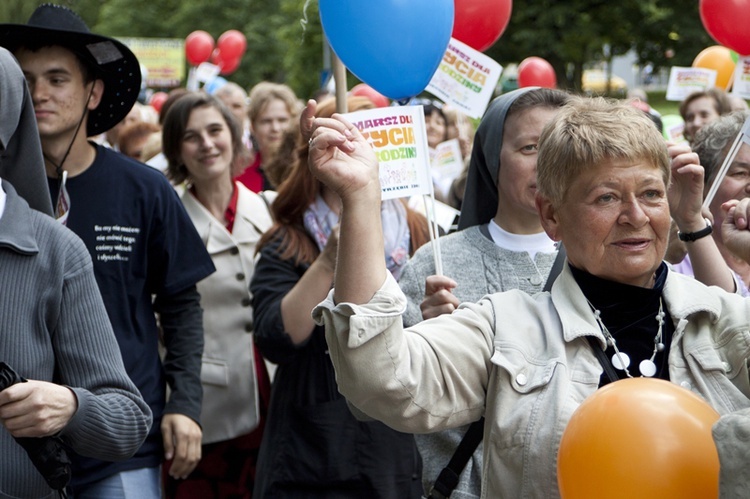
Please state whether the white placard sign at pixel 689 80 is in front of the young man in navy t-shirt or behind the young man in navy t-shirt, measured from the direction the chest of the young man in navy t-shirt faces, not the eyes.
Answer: behind

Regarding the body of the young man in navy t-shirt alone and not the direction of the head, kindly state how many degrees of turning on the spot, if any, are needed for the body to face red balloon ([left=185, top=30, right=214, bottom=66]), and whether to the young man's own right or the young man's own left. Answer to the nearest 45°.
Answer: approximately 135° to the young man's own right

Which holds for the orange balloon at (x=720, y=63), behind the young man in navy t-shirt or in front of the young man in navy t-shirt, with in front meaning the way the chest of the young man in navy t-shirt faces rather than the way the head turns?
behind

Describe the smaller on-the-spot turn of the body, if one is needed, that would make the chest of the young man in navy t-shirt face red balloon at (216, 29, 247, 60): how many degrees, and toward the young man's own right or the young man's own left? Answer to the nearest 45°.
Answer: approximately 135° to the young man's own right

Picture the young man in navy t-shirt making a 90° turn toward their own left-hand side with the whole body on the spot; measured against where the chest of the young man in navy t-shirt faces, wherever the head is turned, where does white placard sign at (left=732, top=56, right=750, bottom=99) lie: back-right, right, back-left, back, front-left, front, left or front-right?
front-left

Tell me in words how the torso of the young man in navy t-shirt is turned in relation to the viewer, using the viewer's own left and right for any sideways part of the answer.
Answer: facing the viewer and to the left of the viewer

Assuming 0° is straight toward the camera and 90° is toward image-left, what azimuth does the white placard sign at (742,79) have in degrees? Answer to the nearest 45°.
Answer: approximately 0°

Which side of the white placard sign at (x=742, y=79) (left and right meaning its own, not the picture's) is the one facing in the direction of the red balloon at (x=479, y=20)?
right

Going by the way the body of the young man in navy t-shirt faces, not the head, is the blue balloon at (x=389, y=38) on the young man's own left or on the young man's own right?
on the young man's own left
